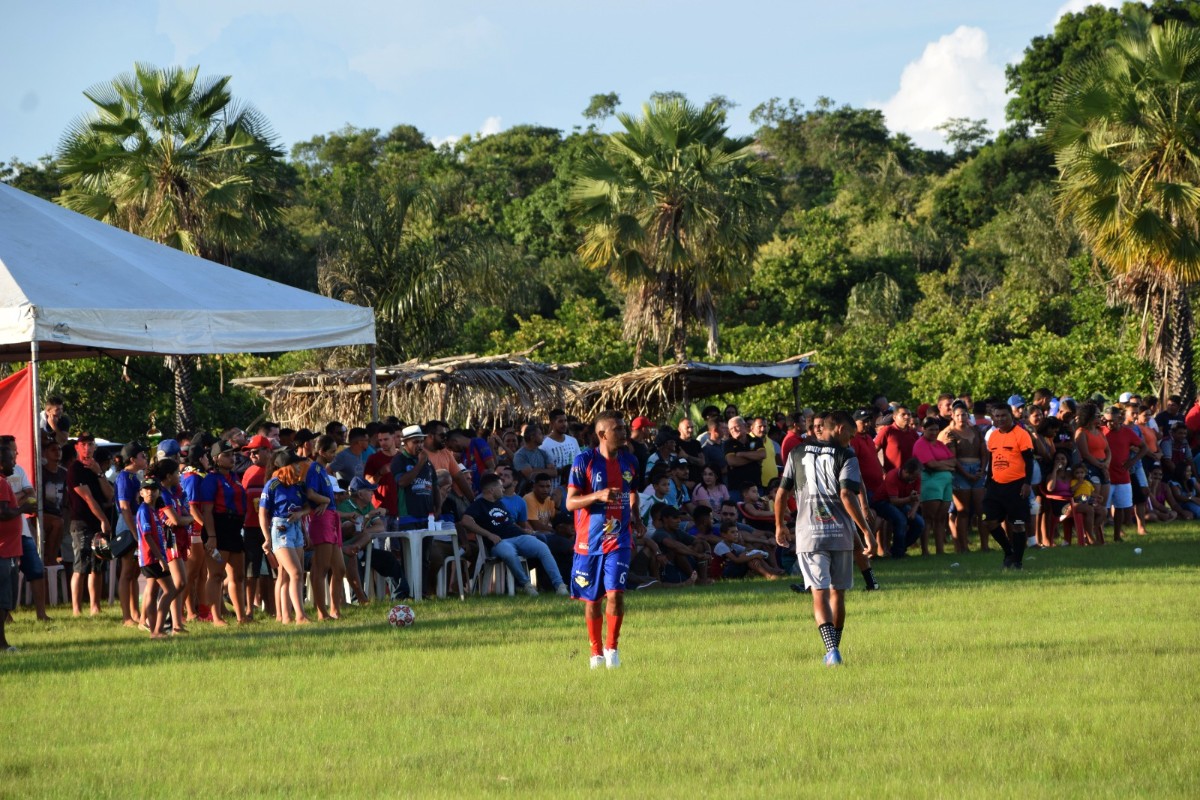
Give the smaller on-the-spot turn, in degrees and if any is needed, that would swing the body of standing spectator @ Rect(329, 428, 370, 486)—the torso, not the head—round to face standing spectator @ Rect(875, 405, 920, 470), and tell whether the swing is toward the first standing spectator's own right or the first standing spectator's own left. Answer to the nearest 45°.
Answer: approximately 45° to the first standing spectator's own left

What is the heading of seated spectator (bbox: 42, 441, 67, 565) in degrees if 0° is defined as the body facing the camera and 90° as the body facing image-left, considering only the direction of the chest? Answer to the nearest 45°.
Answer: approximately 315°

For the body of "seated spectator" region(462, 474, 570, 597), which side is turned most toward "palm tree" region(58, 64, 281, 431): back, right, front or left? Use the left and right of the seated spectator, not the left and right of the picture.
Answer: back

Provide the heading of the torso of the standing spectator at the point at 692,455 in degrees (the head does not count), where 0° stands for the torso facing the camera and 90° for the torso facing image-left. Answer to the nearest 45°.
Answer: approximately 0°

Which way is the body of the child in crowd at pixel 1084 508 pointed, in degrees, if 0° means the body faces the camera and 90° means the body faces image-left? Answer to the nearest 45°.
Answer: approximately 0°

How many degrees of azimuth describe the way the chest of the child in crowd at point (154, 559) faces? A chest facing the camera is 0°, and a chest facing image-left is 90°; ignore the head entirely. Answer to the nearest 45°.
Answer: approximately 315°

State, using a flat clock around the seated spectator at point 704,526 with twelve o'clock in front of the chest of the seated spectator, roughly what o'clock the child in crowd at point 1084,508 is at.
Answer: The child in crowd is roughly at 8 o'clock from the seated spectator.

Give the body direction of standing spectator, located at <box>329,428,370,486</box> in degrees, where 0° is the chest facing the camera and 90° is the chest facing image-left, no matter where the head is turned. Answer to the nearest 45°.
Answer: approximately 315°

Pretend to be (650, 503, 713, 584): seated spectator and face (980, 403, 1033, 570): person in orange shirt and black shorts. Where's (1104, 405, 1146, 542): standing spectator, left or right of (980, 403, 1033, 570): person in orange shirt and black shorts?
left

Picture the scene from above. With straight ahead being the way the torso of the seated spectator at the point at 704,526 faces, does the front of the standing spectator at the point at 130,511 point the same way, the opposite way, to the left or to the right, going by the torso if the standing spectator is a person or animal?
to the left

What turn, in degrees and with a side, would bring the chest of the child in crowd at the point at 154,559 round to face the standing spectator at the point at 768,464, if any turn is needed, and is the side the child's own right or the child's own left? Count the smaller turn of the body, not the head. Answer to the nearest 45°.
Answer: approximately 90° to the child's own left

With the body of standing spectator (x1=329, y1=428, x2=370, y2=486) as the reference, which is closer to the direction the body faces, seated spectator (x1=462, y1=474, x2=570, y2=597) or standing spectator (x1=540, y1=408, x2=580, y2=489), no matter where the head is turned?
the seated spectator
